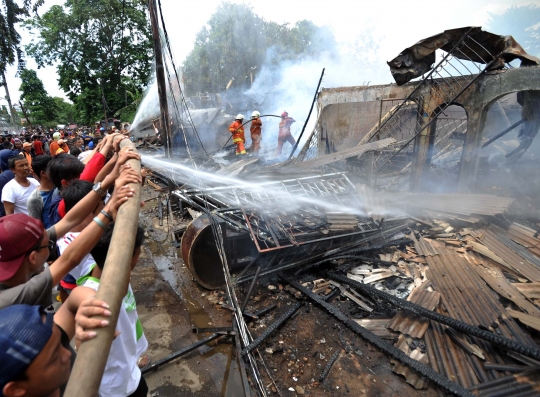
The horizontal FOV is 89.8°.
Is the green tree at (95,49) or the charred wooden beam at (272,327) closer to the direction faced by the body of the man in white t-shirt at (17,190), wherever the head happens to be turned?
the charred wooden beam

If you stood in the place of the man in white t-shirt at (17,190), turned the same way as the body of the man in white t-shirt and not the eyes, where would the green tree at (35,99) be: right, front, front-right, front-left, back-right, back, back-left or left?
back-left

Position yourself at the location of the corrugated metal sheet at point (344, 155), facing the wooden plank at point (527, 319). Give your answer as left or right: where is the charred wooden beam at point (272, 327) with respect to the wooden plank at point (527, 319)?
right

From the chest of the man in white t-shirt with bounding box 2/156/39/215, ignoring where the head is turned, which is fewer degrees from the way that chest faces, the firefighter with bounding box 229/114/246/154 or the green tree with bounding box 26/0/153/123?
the firefighter

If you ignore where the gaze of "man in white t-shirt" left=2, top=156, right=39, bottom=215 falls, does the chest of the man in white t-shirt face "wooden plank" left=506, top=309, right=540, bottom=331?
yes

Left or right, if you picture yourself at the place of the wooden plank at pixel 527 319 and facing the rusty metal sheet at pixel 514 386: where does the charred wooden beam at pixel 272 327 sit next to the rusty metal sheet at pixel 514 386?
right

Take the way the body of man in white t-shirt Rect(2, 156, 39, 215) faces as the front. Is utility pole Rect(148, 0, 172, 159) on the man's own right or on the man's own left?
on the man's own left

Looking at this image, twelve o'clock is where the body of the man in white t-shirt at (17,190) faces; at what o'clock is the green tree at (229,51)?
The green tree is roughly at 9 o'clock from the man in white t-shirt.

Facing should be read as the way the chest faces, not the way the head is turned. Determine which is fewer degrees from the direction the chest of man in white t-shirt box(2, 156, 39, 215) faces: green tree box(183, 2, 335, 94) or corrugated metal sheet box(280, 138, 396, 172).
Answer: the corrugated metal sheet

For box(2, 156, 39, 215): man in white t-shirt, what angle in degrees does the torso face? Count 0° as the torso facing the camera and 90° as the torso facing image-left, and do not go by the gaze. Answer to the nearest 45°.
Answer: approximately 315°
